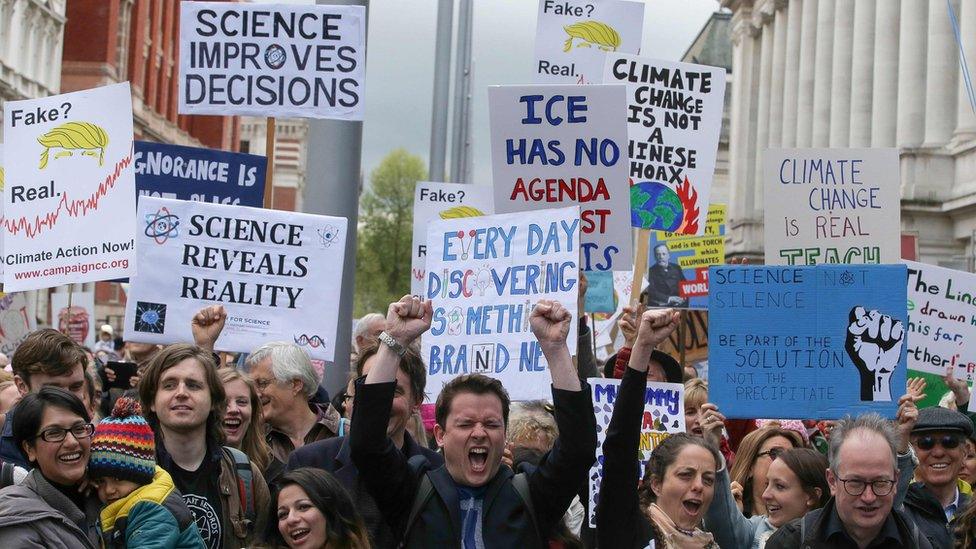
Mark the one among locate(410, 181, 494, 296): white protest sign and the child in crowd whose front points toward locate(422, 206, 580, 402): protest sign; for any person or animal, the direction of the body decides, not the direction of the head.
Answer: the white protest sign

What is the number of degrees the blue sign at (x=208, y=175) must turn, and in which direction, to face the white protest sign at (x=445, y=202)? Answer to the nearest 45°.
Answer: approximately 135° to its left

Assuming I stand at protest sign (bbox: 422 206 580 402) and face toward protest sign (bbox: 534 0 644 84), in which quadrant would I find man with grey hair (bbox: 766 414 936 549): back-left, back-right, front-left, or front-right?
back-right

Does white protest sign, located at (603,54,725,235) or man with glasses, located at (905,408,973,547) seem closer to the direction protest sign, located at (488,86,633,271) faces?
the man with glasses

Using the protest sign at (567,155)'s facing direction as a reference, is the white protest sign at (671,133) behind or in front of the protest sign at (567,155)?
behind

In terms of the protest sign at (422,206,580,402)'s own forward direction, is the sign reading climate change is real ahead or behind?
behind

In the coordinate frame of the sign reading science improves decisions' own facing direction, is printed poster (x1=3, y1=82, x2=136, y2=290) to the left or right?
on its right

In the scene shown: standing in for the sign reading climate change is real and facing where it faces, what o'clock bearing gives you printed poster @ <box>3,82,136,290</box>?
The printed poster is roughly at 2 o'clock from the sign reading climate change is real.
